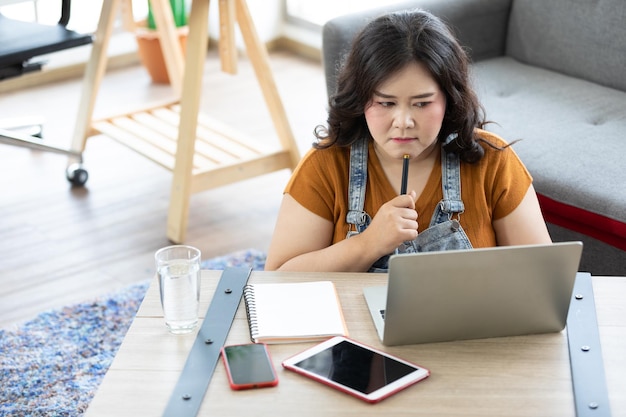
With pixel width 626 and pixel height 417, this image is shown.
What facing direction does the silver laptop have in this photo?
away from the camera

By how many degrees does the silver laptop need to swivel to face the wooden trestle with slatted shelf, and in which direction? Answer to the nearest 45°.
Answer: approximately 45° to its left

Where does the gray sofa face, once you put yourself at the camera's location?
facing the viewer and to the left of the viewer

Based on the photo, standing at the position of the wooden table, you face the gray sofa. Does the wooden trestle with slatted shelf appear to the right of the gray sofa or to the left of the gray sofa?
left

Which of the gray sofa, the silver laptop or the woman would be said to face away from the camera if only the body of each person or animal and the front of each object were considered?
the silver laptop

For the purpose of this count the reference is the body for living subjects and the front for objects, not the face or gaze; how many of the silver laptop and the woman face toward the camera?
1

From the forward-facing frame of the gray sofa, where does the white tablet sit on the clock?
The white tablet is roughly at 11 o'clock from the gray sofa.

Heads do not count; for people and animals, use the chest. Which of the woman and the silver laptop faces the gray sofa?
the silver laptop

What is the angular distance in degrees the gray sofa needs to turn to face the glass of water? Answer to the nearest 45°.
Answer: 0° — it already faces it

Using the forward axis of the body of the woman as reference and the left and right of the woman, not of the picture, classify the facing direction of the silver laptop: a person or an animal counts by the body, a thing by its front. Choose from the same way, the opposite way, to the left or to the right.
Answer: the opposite way

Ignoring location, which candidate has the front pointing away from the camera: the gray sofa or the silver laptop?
the silver laptop

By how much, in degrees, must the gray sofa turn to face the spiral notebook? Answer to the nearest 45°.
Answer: approximately 45° to its left

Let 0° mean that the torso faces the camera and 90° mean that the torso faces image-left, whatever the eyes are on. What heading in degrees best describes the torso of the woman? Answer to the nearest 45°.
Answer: approximately 0°
